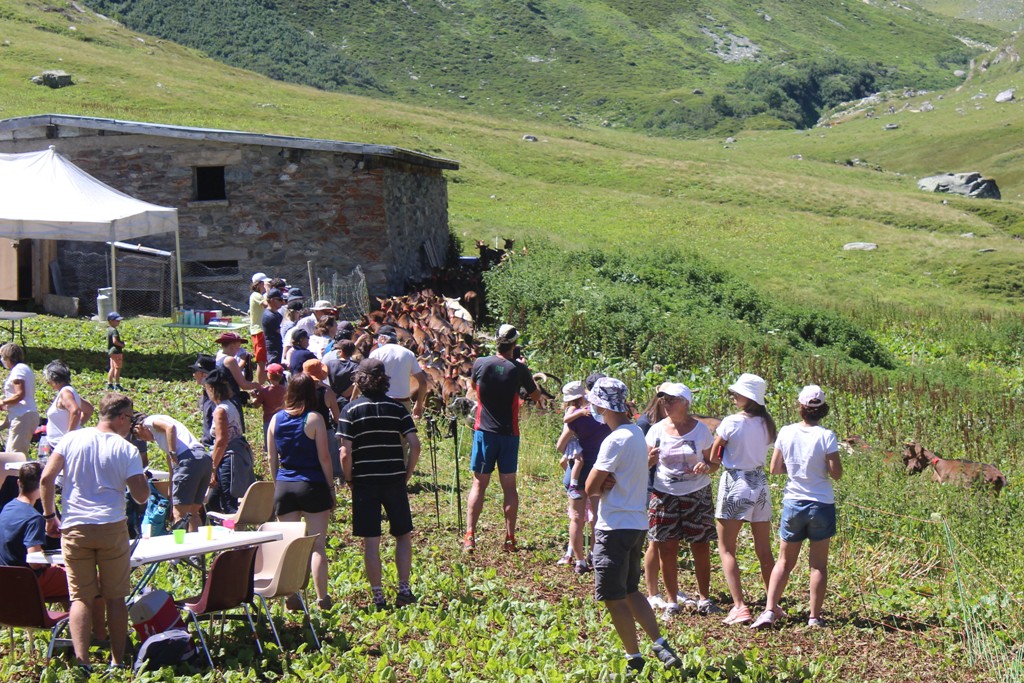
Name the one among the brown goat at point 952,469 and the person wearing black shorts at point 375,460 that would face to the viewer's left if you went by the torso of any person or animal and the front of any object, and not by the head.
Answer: the brown goat

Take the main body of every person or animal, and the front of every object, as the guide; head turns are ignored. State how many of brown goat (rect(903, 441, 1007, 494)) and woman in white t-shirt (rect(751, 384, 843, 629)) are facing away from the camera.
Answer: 1

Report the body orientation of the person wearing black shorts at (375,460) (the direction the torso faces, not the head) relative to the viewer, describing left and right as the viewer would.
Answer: facing away from the viewer

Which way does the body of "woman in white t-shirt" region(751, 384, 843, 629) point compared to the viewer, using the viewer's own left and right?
facing away from the viewer

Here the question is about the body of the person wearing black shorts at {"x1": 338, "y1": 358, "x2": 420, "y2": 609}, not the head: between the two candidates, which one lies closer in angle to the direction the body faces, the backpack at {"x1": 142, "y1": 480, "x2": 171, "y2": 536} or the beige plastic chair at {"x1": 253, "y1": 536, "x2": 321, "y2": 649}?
the backpack

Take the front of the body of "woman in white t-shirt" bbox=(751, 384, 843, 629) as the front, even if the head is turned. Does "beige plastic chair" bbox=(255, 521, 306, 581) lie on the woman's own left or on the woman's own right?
on the woman's own left

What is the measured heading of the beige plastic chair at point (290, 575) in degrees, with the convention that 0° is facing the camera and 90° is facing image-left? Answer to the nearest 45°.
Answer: approximately 135°

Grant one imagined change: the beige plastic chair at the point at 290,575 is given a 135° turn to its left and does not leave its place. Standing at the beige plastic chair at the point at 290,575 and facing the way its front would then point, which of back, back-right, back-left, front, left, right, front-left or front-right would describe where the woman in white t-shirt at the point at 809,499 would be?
left

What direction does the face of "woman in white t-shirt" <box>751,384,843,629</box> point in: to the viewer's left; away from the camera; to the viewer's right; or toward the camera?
away from the camera

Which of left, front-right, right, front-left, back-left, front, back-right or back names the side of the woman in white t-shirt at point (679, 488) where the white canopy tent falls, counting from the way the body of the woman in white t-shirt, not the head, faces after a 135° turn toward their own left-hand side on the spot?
left

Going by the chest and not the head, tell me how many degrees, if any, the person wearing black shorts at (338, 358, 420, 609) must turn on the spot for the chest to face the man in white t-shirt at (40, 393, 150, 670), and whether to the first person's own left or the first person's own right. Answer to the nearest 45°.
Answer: approximately 135° to the first person's own left

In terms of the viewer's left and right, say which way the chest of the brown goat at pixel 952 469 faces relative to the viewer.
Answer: facing to the left of the viewer
